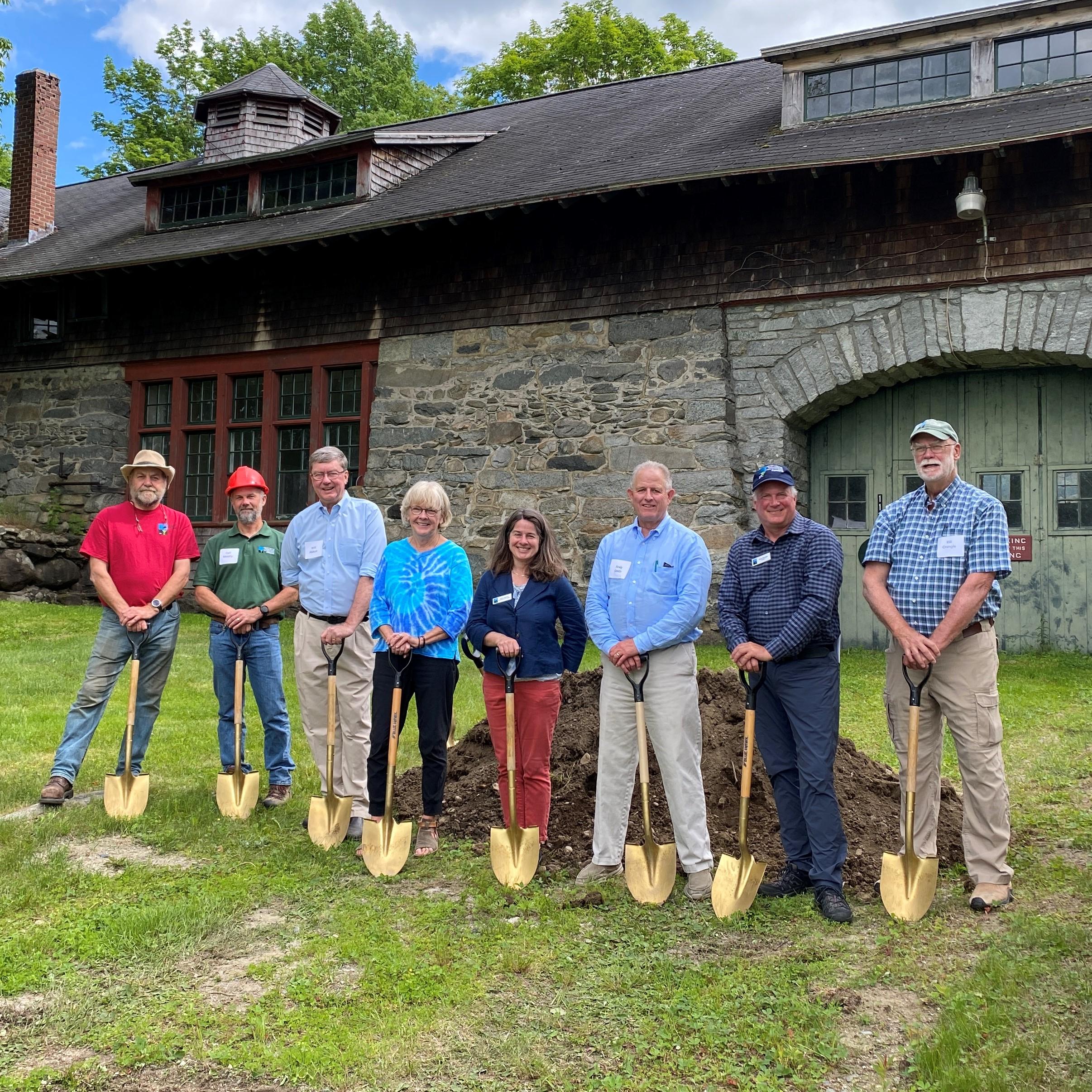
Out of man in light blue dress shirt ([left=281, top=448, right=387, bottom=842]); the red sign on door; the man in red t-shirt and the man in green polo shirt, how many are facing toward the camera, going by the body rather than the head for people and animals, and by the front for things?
4

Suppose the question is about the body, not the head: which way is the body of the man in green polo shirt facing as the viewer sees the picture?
toward the camera

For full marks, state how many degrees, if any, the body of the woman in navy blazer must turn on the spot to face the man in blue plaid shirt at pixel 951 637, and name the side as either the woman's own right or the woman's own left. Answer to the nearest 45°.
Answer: approximately 90° to the woman's own left

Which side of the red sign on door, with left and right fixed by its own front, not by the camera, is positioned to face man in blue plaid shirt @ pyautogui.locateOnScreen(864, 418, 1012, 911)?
front

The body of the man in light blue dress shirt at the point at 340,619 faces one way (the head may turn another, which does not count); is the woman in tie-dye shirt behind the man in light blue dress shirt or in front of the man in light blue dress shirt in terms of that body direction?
in front

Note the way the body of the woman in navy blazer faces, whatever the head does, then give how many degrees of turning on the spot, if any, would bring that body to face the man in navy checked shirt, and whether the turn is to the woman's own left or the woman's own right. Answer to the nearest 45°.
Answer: approximately 45° to the woman's own left

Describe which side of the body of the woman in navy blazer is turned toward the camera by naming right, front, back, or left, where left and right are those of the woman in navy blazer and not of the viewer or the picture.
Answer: front

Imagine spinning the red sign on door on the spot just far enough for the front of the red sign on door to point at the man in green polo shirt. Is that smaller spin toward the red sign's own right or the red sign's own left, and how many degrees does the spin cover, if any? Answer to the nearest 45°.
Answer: approximately 45° to the red sign's own right

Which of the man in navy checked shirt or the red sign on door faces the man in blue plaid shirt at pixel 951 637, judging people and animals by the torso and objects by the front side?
the red sign on door

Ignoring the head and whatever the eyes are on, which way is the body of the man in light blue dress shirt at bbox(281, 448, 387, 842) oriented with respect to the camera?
toward the camera

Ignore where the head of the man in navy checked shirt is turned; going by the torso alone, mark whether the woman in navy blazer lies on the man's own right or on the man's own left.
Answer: on the man's own right

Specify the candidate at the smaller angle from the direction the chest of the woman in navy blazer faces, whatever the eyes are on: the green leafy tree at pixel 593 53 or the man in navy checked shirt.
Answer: the man in navy checked shirt

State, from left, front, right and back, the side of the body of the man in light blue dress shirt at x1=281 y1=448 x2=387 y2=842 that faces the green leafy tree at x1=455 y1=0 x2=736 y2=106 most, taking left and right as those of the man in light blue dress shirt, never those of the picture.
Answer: back

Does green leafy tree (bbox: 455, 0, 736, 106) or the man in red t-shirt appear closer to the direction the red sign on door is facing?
the man in red t-shirt

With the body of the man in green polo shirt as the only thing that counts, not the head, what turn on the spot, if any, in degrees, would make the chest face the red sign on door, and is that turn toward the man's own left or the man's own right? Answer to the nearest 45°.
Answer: approximately 135° to the man's own left

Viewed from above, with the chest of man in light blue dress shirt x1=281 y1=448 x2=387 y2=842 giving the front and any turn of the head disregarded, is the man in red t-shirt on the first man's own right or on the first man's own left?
on the first man's own right
